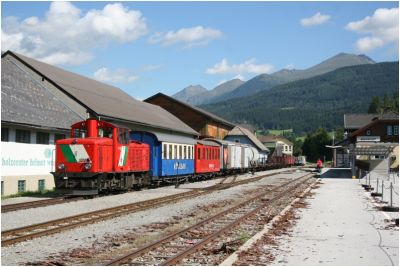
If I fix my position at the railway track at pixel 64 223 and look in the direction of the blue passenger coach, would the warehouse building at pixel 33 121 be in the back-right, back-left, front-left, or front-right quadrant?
front-left

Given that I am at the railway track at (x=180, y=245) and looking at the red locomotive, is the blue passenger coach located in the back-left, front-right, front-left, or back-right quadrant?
front-right

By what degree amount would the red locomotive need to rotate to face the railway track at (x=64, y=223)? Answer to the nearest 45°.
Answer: approximately 45° to its left

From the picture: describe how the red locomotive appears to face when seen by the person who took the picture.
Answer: facing the viewer and to the left of the viewer

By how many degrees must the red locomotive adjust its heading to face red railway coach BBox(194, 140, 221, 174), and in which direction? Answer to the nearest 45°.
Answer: approximately 180°

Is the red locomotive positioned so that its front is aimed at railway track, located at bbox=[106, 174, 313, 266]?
no

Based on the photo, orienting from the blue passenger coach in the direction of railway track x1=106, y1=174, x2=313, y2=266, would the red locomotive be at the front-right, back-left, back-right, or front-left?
front-right

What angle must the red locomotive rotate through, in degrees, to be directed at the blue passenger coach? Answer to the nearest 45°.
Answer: approximately 180°

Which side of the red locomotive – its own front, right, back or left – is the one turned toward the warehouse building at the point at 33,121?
right
